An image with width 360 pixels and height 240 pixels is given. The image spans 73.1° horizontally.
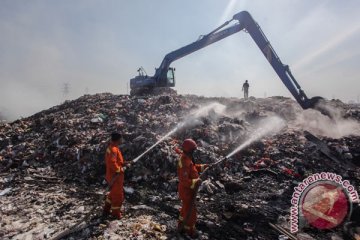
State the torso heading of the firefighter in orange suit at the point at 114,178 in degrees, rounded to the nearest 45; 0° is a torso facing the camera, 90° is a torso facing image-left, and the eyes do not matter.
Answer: approximately 225°

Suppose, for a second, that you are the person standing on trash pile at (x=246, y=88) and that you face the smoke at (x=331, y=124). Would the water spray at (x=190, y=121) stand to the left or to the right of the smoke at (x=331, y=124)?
right

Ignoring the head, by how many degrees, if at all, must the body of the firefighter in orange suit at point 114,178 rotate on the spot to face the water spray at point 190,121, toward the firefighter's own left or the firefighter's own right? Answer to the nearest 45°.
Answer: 0° — they already face it

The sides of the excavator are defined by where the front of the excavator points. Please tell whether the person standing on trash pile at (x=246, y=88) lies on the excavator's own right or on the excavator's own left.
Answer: on the excavator's own left

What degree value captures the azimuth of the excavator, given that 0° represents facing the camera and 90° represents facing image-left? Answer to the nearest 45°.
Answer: approximately 270°

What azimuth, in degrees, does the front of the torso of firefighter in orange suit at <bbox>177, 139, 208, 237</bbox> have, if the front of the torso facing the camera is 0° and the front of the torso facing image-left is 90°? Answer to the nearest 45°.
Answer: approximately 270°

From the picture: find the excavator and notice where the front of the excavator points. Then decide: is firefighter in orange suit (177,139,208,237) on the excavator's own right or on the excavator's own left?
on the excavator's own right

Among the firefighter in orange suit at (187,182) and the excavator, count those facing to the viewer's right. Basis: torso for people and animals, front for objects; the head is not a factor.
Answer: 2

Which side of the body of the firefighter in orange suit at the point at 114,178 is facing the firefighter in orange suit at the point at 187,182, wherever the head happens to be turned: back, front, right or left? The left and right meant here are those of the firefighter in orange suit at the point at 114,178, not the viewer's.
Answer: right
